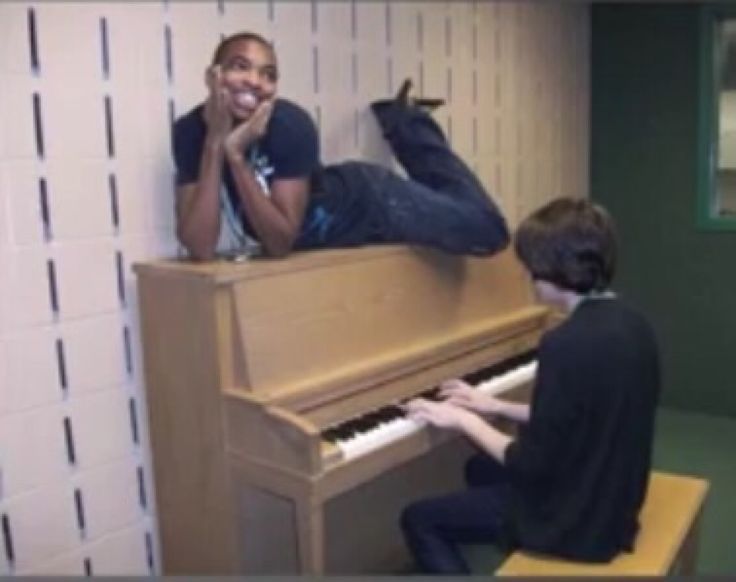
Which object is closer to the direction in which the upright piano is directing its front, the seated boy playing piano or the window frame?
the seated boy playing piano

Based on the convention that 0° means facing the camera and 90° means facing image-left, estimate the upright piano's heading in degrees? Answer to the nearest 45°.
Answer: approximately 315°

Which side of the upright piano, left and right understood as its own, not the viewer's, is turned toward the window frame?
left

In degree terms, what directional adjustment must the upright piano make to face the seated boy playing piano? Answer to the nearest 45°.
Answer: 0° — it already faces them
